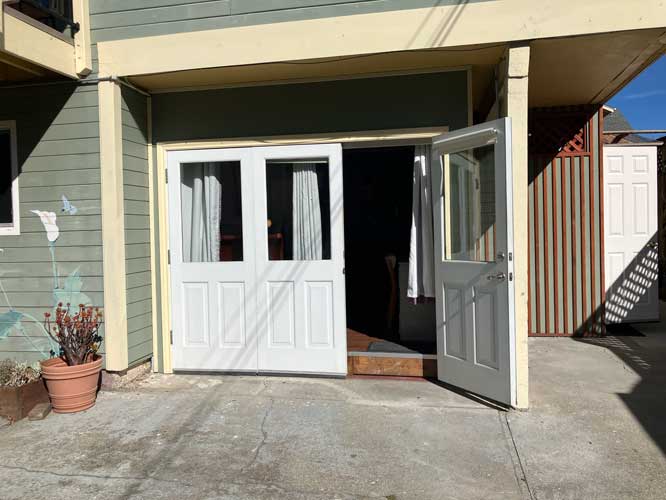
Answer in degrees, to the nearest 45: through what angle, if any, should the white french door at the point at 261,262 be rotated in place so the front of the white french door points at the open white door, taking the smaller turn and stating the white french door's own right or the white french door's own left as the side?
approximately 45° to the white french door's own left

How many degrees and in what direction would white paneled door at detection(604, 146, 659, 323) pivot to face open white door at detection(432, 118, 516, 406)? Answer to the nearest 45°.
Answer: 0° — it already faces it

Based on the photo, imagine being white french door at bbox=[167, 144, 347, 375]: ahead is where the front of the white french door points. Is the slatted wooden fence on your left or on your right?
on your left

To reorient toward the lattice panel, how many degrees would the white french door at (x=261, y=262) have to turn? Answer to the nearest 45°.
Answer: approximately 90° to its left

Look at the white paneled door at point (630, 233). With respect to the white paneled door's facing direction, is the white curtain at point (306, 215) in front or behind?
in front

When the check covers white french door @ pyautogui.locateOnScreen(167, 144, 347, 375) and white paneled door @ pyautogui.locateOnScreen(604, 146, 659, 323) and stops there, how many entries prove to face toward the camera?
2

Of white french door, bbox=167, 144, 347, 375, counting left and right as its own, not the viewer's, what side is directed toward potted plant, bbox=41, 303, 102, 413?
right

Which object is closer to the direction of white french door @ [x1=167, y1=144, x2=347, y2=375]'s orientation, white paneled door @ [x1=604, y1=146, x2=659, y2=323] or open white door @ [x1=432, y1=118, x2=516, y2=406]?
the open white door

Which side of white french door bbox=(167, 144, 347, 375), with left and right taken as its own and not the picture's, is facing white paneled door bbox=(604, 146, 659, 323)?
left

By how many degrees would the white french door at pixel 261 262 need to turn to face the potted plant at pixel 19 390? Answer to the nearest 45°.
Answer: approximately 90° to its right

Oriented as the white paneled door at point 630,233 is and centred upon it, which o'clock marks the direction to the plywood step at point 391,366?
The plywood step is roughly at 1 o'clock from the white paneled door.

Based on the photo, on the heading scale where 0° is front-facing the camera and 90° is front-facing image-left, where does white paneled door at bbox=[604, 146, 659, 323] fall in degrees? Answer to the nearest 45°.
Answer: approximately 0°

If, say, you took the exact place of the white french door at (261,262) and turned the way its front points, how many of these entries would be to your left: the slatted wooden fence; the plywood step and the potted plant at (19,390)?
2
